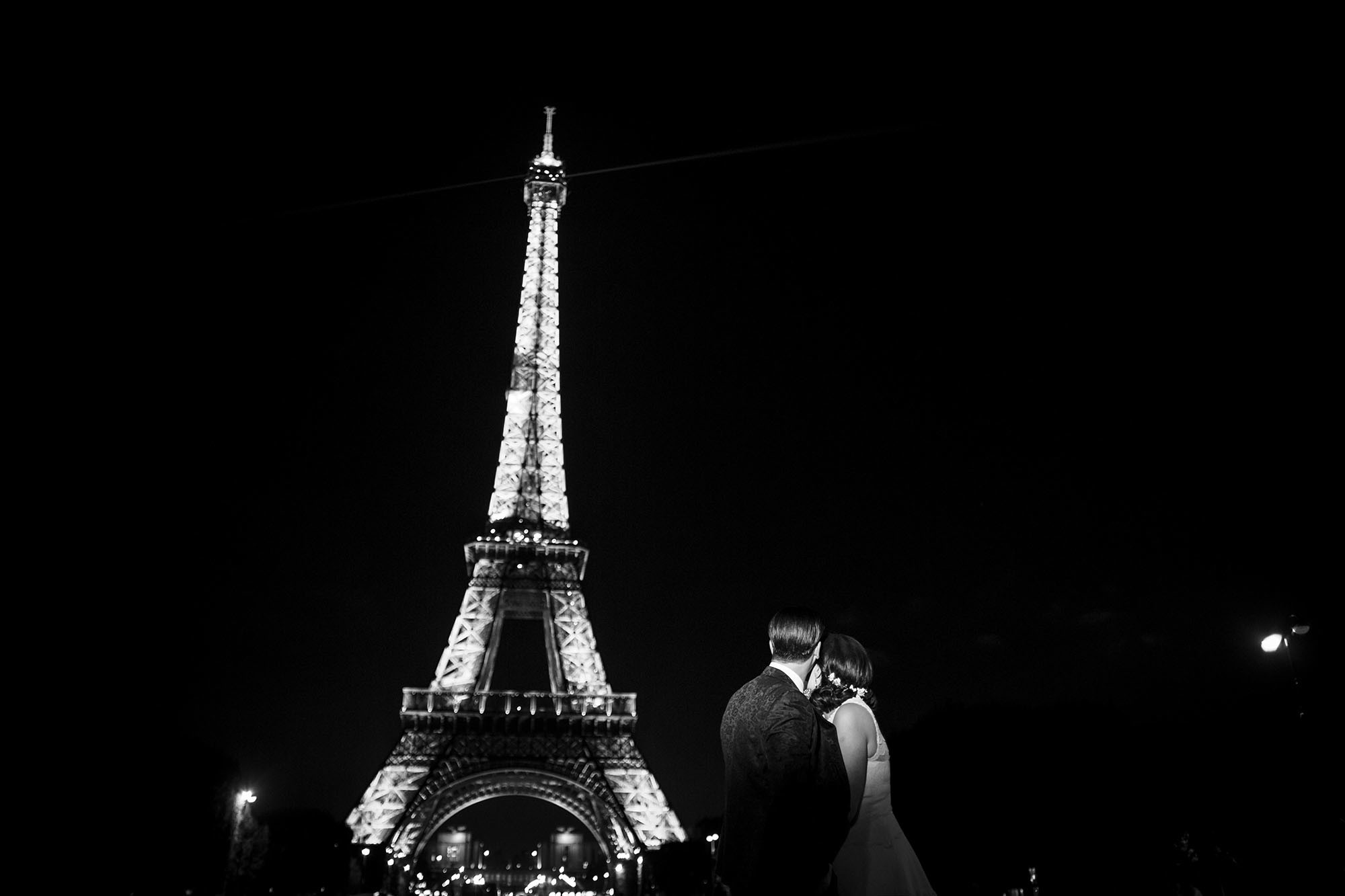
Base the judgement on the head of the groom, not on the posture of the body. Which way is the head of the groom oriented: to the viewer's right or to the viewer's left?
to the viewer's right

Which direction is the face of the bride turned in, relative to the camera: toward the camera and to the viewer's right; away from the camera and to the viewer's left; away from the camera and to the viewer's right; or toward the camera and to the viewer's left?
away from the camera and to the viewer's left

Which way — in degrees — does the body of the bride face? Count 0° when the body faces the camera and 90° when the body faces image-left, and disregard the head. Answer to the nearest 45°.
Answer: approximately 135°

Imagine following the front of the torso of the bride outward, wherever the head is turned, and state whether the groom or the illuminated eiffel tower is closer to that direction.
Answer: the illuminated eiffel tower

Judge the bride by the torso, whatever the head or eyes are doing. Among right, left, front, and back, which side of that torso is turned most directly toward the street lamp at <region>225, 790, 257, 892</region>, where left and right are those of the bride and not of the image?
front

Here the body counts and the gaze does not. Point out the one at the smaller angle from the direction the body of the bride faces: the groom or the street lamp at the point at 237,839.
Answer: the street lamp

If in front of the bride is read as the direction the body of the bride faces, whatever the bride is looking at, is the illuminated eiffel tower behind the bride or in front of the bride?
in front

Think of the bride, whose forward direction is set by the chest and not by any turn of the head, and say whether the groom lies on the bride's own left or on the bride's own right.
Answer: on the bride's own left
